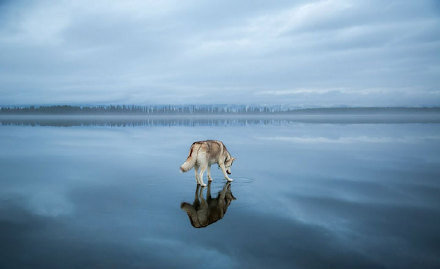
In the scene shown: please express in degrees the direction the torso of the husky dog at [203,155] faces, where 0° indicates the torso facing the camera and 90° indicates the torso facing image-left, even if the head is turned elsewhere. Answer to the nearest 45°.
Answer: approximately 225°
